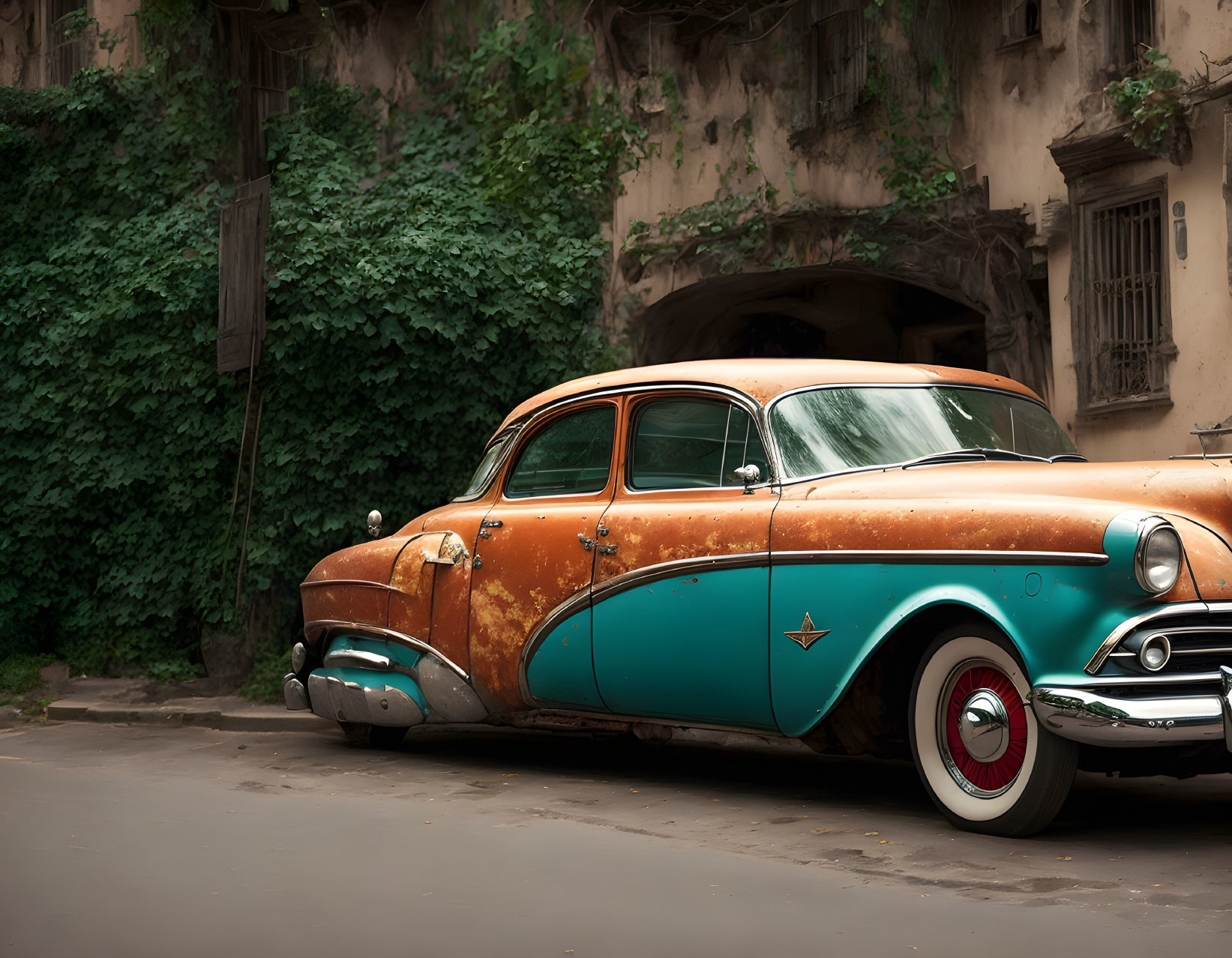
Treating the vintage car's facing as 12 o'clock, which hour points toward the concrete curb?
The concrete curb is roughly at 6 o'clock from the vintage car.

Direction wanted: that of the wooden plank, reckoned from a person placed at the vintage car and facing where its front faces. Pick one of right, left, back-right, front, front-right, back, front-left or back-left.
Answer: back

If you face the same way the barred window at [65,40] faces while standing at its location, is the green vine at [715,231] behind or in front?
in front

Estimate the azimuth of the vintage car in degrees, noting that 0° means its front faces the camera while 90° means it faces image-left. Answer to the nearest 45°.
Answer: approximately 315°

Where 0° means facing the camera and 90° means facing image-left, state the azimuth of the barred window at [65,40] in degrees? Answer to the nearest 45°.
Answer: approximately 0°

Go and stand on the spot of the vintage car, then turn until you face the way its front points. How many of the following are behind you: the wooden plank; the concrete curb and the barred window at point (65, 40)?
3

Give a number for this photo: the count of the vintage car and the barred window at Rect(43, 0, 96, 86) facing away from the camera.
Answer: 0

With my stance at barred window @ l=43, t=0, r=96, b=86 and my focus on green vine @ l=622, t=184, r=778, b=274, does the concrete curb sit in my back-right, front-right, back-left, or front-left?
front-right

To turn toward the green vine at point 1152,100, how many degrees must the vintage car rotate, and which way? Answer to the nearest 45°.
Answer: approximately 90° to its left
